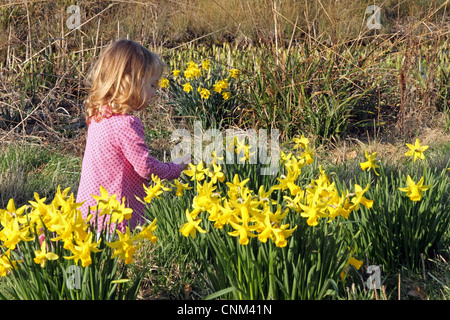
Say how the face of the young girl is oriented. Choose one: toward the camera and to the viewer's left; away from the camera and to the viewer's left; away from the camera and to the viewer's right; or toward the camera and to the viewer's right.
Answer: away from the camera and to the viewer's right

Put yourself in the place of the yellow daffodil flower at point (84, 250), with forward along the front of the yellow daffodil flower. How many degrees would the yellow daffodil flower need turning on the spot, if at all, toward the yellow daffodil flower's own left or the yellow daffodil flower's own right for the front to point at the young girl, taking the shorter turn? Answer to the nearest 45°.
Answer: approximately 180°

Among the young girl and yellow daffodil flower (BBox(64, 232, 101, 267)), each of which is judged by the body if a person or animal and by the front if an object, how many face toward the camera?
1

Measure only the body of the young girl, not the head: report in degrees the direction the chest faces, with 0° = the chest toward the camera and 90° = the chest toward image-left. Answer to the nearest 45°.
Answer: approximately 225°

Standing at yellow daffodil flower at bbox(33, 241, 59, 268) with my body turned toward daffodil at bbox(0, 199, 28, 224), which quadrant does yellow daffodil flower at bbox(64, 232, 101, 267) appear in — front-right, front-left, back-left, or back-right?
back-right

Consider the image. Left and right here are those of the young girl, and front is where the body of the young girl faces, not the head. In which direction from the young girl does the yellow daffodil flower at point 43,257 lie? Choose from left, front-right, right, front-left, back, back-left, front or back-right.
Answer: back-right

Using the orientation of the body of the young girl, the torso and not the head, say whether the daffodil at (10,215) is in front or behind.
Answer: behind

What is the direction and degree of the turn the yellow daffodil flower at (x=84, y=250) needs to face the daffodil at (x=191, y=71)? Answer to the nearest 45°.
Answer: approximately 180°

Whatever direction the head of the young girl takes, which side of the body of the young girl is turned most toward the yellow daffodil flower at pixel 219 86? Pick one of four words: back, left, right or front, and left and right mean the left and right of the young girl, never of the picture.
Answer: front
